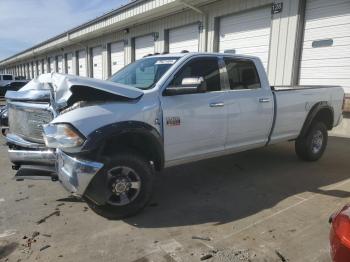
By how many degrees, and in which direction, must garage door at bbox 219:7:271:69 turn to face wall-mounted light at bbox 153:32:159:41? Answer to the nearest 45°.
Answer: approximately 90° to its right

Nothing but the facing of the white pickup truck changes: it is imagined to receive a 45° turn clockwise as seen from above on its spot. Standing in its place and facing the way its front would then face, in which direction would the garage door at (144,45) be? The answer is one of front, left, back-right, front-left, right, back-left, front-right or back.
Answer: right

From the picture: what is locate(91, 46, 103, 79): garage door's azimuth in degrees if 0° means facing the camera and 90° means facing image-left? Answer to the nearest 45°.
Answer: approximately 45°

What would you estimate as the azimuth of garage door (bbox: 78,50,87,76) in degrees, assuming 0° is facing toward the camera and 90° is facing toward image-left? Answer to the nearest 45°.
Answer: approximately 45°

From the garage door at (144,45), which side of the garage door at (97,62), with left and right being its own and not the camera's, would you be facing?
left

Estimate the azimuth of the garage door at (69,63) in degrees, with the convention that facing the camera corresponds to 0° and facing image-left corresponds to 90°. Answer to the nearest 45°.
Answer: approximately 45°

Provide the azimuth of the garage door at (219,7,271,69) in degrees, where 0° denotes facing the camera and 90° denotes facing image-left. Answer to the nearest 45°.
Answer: approximately 45°

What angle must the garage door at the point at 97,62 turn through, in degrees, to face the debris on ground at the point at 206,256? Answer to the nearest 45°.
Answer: approximately 45° to its left

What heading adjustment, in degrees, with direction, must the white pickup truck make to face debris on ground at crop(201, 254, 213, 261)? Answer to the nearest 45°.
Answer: approximately 90° to its left

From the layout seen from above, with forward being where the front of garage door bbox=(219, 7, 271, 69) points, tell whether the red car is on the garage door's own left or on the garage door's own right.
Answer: on the garage door's own left

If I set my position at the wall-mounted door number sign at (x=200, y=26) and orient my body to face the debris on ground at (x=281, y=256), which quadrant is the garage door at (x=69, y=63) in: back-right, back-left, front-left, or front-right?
back-right
